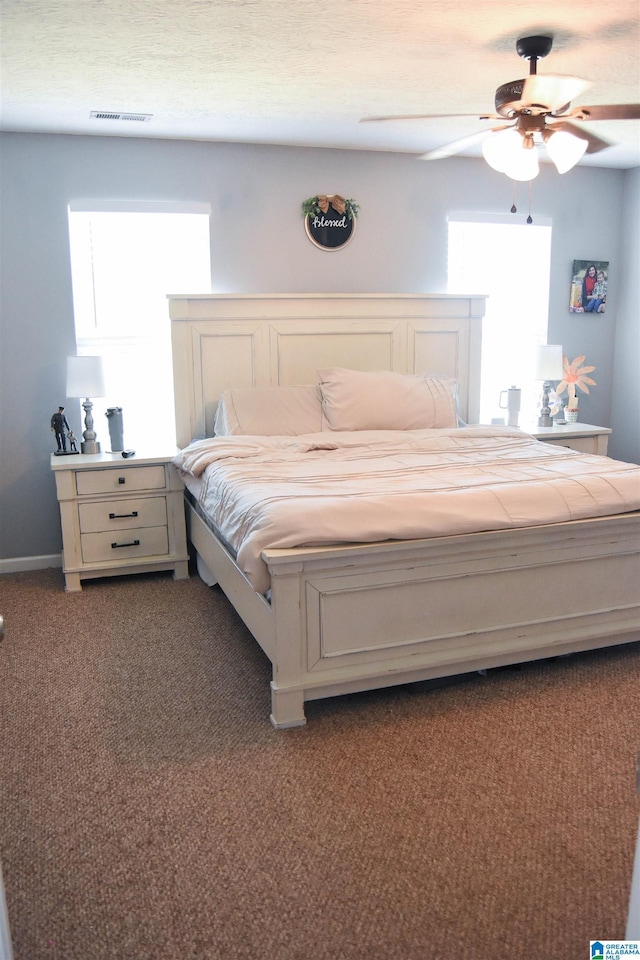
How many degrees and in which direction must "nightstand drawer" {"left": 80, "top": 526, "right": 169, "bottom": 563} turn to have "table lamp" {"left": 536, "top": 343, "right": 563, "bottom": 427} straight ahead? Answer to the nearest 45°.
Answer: approximately 90° to its left

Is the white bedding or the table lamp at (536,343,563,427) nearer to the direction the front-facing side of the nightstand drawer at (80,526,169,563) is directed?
the white bedding

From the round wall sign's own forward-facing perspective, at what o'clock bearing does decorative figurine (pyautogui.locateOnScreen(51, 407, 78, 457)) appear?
The decorative figurine is roughly at 2 o'clock from the round wall sign.

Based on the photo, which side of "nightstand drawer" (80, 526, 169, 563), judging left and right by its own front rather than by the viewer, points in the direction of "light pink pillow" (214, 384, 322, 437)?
left

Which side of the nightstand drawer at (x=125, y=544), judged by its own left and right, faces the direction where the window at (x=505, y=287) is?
left

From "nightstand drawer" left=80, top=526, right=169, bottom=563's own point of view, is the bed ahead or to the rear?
ahead

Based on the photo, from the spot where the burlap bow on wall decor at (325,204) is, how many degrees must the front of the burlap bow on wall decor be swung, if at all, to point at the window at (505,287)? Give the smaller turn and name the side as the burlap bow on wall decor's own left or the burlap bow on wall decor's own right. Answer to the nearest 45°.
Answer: approximately 135° to the burlap bow on wall decor's own left

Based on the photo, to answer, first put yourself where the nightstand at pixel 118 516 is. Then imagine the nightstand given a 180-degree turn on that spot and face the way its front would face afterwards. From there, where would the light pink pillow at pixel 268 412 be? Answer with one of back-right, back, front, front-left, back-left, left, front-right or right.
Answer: right

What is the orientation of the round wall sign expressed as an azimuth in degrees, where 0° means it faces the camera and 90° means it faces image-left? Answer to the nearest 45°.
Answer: approximately 0°
